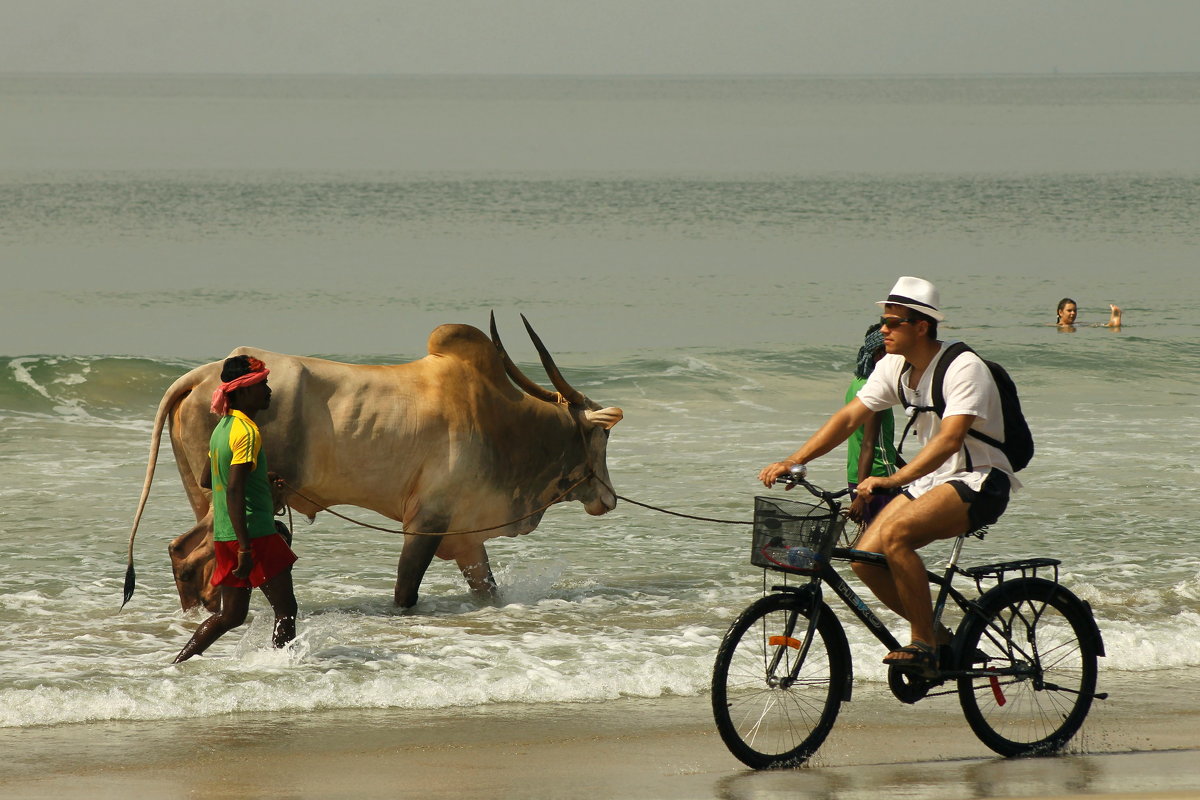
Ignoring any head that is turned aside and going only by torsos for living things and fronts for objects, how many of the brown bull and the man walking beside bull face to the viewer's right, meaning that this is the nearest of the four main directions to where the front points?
2

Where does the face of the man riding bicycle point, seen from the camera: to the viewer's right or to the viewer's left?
to the viewer's left

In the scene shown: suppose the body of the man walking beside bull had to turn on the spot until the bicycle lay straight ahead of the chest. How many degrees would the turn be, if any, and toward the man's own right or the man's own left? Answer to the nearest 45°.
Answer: approximately 45° to the man's own right

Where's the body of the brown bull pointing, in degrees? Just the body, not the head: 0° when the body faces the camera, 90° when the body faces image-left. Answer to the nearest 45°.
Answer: approximately 270°

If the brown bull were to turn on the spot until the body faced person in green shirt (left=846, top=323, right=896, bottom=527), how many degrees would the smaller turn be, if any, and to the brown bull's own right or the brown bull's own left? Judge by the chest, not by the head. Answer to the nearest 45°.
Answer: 0° — it already faces them

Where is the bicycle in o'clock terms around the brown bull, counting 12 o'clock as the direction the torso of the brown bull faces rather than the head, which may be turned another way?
The bicycle is roughly at 2 o'clock from the brown bull.

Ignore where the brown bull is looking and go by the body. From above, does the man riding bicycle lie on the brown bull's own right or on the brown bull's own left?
on the brown bull's own right

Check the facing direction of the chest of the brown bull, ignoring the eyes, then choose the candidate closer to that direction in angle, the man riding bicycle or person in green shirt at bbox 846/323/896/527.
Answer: the person in green shirt

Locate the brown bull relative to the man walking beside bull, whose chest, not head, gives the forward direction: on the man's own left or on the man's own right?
on the man's own left

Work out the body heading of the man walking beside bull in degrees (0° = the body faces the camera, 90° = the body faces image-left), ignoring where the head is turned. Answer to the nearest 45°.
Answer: approximately 270°
